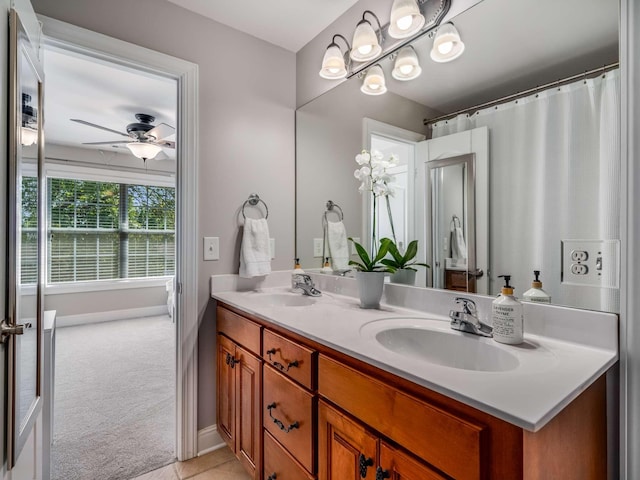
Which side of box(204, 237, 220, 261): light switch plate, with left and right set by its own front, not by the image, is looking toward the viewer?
front

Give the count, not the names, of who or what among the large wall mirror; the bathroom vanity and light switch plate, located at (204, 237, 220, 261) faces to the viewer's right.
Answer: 0

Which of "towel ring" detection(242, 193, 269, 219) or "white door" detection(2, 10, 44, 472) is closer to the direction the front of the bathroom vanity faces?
the white door

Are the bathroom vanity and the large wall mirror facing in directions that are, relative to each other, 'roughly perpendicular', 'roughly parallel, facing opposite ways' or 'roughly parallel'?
roughly parallel

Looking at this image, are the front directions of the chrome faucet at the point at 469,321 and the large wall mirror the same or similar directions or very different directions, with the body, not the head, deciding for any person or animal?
same or similar directions

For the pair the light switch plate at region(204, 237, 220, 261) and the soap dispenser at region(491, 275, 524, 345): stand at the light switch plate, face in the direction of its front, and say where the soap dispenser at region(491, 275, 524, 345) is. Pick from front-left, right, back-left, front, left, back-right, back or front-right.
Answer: front-left

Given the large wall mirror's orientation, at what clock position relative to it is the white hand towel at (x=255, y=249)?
The white hand towel is roughly at 2 o'clock from the large wall mirror.

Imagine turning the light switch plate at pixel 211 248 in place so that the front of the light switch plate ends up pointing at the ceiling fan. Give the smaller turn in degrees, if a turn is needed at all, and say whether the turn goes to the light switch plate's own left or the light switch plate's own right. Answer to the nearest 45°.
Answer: approximately 180°

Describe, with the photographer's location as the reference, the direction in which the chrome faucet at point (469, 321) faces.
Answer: facing the viewer and to the left of the viewer

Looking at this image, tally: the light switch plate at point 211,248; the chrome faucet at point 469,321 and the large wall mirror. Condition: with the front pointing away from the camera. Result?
0

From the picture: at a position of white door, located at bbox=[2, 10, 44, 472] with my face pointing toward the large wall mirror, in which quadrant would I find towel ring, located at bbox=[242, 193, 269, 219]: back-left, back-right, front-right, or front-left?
front-left

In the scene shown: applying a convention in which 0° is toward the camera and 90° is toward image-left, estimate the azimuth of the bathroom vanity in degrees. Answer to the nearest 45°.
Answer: approximately 45°
